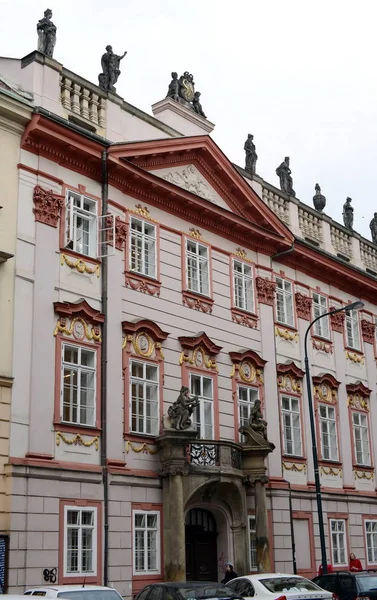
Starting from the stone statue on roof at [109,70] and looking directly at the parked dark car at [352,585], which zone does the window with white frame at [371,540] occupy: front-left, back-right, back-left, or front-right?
front-left

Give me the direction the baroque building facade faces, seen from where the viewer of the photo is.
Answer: facing the viewer and to the right of the viewer

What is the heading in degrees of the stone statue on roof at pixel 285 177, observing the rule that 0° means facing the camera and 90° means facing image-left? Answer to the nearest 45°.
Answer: approximately 315°

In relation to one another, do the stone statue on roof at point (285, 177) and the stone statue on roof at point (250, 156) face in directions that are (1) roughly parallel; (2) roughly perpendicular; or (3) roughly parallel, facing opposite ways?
roughly parallel

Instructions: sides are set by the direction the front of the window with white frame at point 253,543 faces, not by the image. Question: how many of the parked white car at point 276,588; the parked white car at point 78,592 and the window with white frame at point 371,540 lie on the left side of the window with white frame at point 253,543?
1

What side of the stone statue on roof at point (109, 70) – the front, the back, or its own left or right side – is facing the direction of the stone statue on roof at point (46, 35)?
right

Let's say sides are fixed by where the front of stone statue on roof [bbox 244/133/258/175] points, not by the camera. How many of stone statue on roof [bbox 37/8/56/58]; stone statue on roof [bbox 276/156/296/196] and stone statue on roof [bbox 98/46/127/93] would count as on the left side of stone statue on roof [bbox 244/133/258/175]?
1

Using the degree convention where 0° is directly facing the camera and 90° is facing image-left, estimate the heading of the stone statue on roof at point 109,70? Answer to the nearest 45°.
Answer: approximately 315°

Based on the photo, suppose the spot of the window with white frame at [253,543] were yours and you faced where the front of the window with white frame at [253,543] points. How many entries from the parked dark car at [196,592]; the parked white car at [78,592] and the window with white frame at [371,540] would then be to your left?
1

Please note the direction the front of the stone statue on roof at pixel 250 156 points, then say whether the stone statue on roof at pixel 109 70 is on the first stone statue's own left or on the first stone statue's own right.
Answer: on the first stone statue's own right

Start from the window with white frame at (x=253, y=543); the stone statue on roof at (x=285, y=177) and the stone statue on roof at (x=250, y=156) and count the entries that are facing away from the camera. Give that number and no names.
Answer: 0

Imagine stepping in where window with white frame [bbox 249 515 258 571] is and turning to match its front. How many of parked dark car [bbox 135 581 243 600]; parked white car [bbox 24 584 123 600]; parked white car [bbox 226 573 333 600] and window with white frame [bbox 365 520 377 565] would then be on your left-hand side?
1

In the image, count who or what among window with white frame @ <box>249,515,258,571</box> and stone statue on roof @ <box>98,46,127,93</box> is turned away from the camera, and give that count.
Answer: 0

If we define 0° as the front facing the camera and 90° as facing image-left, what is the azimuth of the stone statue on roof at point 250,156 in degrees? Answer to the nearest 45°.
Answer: approximately 315°
